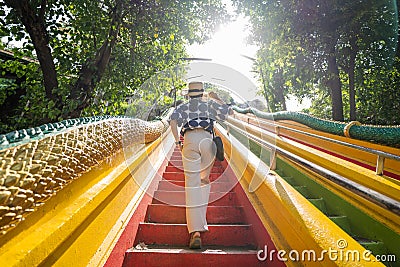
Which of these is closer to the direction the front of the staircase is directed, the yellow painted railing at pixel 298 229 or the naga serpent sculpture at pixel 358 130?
the yellow painted railing

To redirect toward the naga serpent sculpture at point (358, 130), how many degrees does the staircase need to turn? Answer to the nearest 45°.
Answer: approximately 135° to its left

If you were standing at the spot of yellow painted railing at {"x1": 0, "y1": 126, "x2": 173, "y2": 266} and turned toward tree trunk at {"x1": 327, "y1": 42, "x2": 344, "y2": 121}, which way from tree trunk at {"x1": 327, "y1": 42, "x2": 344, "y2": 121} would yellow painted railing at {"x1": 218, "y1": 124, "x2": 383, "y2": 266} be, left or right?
right

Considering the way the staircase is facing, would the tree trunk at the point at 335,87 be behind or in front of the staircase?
behind

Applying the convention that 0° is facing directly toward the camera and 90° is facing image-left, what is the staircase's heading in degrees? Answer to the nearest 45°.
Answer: approximately 0°
